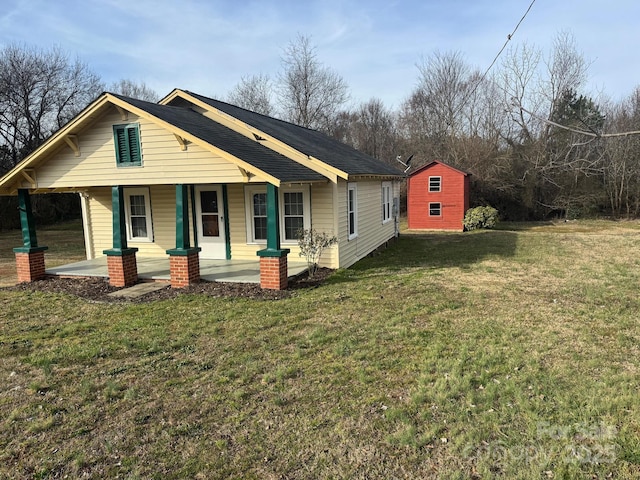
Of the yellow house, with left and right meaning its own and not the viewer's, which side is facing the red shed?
back

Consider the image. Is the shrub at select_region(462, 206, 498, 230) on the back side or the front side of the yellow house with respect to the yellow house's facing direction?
on the back side

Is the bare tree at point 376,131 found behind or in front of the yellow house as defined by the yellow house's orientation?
behind

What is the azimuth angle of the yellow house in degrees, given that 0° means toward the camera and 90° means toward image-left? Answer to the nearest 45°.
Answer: approximately 45°
